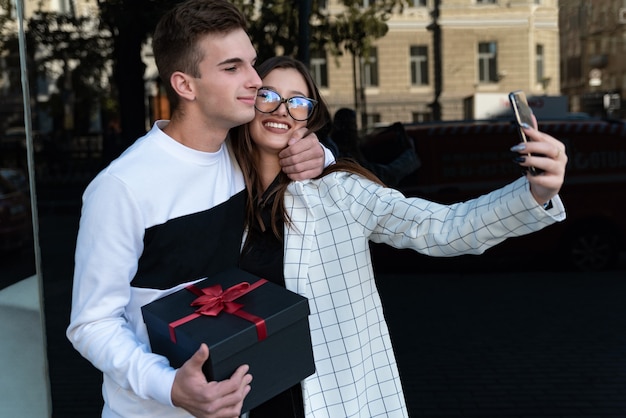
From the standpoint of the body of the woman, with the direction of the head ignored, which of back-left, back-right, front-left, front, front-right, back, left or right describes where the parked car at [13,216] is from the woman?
back-right

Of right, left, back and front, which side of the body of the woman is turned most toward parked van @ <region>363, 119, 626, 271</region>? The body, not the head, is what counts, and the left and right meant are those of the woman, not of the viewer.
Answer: back

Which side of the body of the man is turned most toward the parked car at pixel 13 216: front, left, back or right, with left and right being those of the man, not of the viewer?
back

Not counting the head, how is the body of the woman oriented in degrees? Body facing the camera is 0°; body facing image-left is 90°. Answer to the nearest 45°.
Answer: approximately 0°

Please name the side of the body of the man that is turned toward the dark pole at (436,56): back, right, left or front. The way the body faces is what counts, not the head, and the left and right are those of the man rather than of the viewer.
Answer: left
